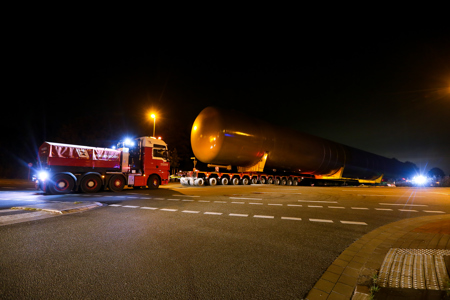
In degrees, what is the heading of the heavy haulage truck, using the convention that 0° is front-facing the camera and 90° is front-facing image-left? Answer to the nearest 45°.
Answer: approximately 225°
